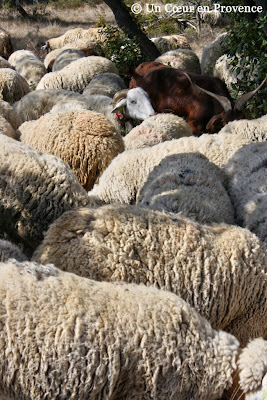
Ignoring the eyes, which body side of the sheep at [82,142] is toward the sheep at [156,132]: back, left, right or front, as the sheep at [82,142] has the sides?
right

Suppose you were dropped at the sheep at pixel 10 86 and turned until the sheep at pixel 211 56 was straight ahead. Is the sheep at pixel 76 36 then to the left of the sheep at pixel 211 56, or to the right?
left

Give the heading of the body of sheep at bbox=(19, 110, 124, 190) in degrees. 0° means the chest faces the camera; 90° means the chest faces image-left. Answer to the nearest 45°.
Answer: approximately 135°
